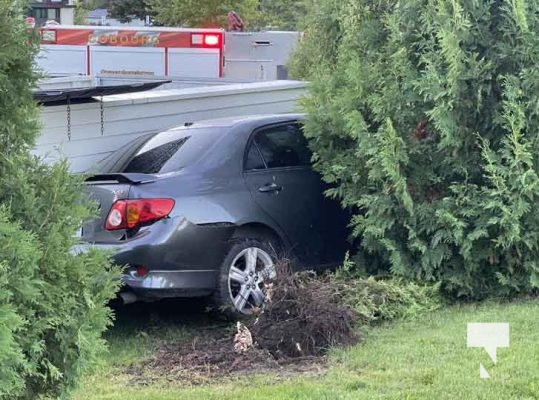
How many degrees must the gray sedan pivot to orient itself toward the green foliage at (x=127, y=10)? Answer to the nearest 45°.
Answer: approximately 45° to its left

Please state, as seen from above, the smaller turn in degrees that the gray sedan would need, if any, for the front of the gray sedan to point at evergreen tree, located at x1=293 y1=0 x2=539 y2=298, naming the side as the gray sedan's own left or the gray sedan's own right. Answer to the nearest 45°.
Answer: approximately 45° to the gray sedan's own right

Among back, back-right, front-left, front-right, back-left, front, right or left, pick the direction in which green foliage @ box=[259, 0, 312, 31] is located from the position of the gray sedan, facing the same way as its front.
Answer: front-left

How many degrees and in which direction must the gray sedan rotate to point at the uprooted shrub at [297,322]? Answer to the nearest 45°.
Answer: approximately 90° to its right

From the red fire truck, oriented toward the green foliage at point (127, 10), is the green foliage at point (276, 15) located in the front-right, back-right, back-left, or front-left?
front-right

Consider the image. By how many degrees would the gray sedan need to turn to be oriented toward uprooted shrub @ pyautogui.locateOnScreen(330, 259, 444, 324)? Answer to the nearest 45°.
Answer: approximately 45° to its right

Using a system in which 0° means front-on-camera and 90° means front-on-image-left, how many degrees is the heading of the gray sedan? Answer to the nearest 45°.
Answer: approximately 225°

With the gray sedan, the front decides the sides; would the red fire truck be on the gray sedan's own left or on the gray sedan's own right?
on the gray sedan's own left
